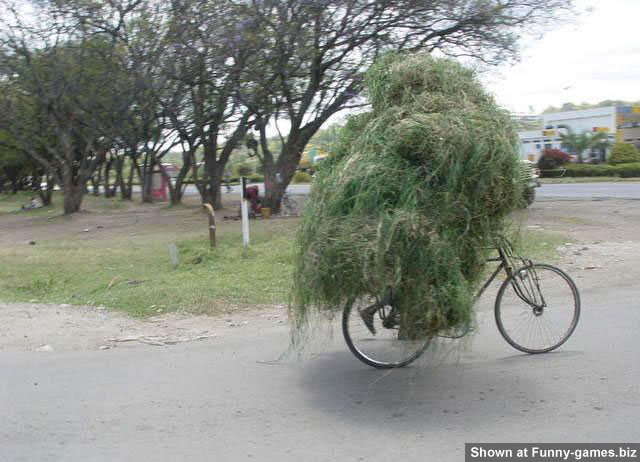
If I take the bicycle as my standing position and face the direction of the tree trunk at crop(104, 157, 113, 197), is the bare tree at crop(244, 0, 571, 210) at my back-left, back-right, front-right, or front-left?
front-right

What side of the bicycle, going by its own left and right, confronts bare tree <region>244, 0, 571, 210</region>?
left

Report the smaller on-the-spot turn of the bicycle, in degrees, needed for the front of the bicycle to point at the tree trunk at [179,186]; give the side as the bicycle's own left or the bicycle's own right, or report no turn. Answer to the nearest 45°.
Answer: approximately 135° to the bicycle's own left

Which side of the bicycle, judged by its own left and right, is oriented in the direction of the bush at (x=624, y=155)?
left

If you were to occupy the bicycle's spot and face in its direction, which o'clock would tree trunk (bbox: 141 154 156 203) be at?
The tree trunk is roughly at 8 o'clock from the bicycle.

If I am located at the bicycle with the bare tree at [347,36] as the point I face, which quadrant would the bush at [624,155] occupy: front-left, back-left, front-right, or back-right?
front-right

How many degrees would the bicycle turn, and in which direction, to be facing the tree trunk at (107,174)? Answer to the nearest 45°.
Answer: approximately 135° to its left

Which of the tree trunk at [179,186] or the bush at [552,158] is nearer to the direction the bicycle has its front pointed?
the bush

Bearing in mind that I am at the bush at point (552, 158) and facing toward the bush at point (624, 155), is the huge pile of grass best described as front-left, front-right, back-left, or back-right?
back-right

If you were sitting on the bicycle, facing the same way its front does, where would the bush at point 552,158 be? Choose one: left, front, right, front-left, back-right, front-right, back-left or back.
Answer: left

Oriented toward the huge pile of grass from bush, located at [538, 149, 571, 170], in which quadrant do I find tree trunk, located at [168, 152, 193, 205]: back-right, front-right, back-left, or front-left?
front-right

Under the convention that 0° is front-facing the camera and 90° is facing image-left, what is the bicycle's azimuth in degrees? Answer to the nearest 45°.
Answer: approximately 270°
